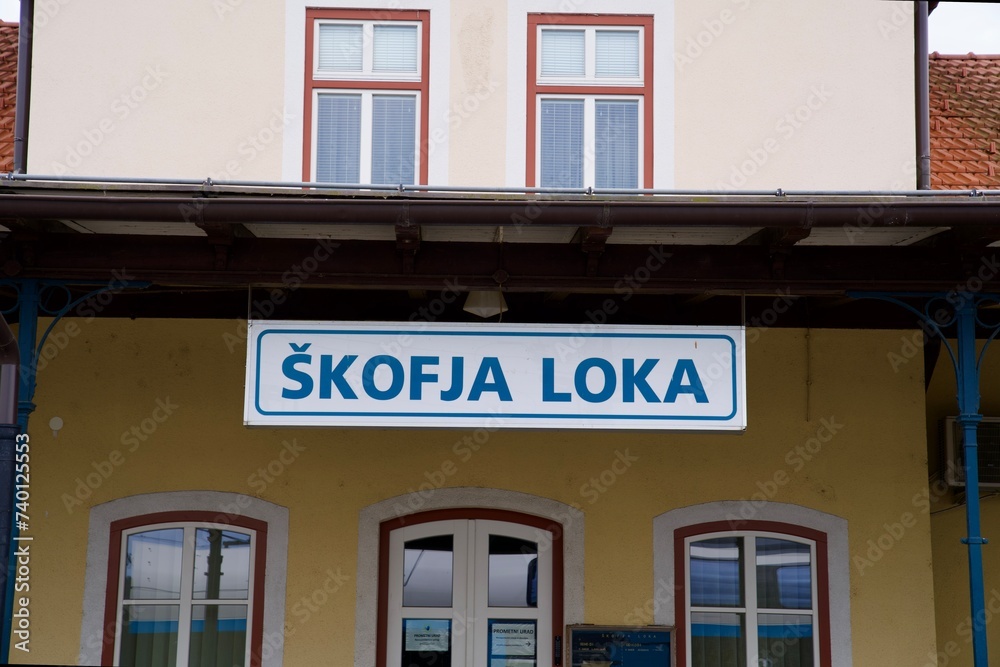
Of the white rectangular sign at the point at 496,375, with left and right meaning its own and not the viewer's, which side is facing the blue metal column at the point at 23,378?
right

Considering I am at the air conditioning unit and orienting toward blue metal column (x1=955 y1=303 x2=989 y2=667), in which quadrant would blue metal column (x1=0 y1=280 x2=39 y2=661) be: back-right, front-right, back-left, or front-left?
front-right

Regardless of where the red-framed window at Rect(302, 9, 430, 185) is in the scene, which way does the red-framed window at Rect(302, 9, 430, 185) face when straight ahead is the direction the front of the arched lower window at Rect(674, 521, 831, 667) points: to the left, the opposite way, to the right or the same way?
the same way

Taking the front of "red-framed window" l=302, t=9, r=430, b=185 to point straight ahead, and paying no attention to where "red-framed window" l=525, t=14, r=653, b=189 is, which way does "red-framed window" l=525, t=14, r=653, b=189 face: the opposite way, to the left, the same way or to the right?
the same way

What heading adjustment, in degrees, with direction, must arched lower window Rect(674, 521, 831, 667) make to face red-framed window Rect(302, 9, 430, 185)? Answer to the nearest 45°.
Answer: approximately 45° to its right

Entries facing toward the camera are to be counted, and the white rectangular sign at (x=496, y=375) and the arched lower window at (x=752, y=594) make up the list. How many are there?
2

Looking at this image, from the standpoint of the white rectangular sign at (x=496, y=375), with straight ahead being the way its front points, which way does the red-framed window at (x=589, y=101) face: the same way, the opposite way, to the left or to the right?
the same way

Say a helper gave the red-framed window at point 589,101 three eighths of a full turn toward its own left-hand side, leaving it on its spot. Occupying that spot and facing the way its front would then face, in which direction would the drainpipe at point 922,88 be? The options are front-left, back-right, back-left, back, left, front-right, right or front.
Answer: front-right

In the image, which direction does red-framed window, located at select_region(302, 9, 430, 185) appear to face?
toward the camera

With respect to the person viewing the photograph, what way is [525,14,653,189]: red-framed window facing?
facing the viewer

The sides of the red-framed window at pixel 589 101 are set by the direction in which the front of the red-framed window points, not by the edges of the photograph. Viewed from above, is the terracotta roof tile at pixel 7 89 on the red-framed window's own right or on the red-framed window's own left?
on the red-framed window's own right

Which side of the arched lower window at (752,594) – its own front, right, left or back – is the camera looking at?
front

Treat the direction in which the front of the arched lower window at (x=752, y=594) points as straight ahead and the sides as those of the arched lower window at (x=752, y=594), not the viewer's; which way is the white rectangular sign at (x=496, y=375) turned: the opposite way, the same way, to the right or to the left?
the same way

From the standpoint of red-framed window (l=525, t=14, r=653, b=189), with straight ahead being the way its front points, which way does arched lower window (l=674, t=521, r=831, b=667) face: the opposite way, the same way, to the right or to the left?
the same way

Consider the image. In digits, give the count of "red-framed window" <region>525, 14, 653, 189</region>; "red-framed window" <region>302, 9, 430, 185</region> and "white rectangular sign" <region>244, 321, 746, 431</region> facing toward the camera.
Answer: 3

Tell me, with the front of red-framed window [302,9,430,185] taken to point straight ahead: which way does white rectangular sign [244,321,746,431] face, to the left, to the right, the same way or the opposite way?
the same way
